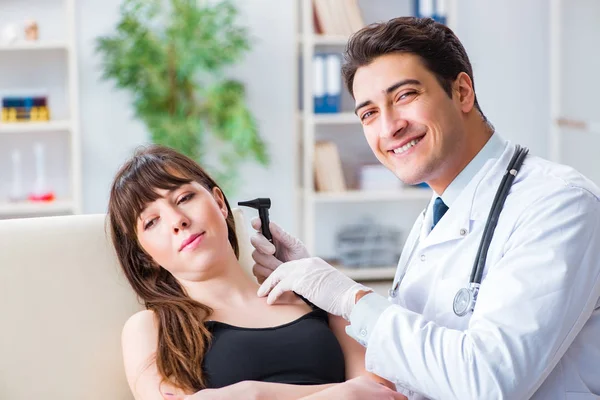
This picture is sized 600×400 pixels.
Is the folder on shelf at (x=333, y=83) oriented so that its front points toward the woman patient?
yes

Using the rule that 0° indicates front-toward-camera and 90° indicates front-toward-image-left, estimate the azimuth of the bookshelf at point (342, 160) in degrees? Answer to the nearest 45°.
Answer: approximately 0°

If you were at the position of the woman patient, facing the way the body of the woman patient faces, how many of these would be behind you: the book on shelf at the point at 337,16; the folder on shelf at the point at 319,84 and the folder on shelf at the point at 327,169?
3

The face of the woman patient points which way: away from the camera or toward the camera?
toward the camera

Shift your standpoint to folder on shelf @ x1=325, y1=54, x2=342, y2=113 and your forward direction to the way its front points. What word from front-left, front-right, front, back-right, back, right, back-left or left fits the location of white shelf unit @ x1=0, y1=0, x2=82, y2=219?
right

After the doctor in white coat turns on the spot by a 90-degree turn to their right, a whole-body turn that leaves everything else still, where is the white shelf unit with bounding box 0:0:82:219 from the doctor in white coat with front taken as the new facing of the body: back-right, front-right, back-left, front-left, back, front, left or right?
front

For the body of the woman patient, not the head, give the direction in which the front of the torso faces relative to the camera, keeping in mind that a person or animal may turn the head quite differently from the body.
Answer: toward the camera

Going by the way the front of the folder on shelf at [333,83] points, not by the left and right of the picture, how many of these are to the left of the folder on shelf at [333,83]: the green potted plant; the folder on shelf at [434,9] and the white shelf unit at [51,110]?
1

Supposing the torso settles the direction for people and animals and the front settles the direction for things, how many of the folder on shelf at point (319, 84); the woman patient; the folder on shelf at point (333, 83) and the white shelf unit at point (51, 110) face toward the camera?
4

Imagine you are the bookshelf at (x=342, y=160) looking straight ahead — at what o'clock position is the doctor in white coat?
The doctor in white coat is roughly at 12 o'clock from the bookshelf.

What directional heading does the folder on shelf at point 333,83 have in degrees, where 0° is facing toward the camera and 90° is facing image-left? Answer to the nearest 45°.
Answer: approximately 0°

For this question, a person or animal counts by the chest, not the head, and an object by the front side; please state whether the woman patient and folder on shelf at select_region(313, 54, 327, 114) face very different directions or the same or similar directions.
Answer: same or similar directions

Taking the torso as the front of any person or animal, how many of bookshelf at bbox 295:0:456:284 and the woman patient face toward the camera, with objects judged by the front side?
2

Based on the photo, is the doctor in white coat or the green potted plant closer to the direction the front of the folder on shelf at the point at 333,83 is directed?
the doctor in white coat

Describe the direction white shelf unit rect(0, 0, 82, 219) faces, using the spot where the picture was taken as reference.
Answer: facing the viewer

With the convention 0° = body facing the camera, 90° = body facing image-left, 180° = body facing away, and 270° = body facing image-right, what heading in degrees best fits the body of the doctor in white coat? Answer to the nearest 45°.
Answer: approximately 45°

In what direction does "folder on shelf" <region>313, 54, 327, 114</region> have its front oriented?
toward the camera

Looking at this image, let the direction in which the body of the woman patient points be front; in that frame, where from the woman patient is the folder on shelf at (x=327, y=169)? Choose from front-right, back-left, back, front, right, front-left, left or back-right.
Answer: back
